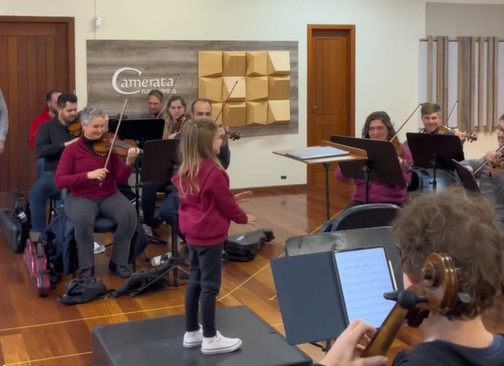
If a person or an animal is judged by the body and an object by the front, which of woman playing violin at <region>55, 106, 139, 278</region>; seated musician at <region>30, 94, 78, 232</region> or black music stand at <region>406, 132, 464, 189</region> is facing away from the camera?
the black music stand

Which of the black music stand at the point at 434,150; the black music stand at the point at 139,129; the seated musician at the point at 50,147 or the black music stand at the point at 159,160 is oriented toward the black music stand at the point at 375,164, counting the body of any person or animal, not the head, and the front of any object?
the seated musician

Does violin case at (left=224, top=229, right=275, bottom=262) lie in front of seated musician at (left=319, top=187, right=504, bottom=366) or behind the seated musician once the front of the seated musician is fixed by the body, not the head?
in front

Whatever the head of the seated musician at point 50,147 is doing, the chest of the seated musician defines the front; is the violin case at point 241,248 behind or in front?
in front

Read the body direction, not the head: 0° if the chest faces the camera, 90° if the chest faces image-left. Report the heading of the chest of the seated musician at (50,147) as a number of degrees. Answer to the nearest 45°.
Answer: approximately 315°

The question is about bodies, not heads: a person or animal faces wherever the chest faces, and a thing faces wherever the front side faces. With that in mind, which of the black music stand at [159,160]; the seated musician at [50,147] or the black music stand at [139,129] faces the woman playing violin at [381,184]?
the seated musician

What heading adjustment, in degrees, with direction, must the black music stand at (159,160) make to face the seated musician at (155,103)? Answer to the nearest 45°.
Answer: approximately 45° to its right

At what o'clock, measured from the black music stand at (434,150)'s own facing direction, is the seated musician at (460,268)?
The seated musician is roughly at 6 o'clock from the black music stand.

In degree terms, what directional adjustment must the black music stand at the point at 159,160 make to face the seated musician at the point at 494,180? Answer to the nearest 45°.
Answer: approximately 135° to its right

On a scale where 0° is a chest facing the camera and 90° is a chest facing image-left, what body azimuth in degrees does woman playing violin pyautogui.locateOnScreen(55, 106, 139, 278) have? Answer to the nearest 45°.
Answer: approximately 315°

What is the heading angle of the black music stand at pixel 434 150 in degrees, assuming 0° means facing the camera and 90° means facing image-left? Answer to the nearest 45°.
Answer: approximately 180°
